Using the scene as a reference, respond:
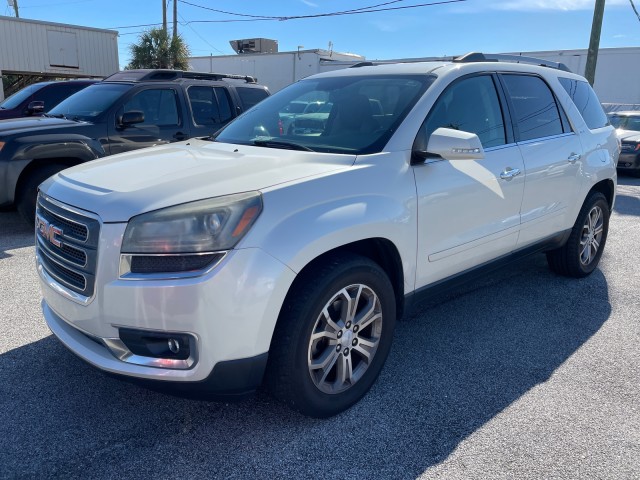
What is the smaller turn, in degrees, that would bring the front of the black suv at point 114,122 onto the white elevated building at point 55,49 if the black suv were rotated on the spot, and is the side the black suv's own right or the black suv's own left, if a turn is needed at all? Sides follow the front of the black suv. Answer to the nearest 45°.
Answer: approximately 135° to the black suv's own right

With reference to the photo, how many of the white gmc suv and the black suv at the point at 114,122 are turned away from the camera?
0

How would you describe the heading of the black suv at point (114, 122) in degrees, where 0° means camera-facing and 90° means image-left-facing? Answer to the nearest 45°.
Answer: approximately 45°

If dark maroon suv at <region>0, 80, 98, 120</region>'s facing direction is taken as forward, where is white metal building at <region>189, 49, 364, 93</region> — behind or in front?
behind

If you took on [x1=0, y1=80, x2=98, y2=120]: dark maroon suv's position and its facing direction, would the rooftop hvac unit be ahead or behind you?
behind

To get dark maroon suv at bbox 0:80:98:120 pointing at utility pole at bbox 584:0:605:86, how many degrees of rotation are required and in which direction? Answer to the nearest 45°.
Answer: approximately 135° to its left

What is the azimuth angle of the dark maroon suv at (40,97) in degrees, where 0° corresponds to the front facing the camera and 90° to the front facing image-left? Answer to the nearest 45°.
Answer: approximately 45°

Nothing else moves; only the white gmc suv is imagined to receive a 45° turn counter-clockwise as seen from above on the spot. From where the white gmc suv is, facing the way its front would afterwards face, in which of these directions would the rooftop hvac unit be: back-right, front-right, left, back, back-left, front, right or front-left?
back
